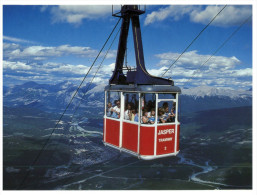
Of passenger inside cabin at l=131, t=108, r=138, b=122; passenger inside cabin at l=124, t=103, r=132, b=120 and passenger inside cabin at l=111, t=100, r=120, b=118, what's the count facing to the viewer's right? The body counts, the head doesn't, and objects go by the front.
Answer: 0

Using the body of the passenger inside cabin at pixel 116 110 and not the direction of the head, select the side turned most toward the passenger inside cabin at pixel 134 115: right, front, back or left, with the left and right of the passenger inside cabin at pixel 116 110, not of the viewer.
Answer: left

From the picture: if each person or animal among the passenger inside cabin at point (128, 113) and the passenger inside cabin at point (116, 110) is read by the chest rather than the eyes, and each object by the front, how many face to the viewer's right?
0

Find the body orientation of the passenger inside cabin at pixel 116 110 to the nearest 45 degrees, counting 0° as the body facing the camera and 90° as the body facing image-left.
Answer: approximately 45°

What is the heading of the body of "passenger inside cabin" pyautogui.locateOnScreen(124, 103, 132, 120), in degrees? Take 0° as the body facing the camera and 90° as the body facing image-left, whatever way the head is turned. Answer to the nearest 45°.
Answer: approximately 45°

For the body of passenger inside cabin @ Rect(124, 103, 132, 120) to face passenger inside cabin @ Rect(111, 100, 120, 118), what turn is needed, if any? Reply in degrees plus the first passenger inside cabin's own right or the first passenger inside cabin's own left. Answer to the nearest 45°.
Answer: approximately 90° to the first passenger inside cabin's own right
